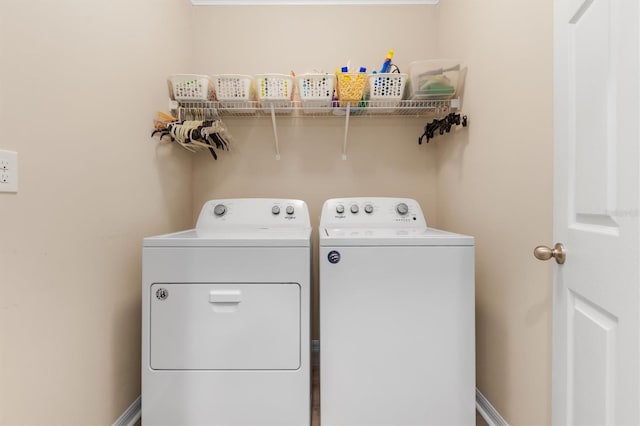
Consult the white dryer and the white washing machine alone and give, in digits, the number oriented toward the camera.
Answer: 2

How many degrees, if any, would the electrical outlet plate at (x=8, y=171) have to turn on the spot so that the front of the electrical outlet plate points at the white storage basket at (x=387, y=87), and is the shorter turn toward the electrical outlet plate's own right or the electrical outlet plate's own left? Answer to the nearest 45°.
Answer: approximately 45° to the electrical outlet plate's own left

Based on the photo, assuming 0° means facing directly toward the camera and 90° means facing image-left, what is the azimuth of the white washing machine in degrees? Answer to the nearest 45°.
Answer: approximately 0°

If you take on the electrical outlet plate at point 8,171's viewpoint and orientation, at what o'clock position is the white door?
The white door is roughly at 12 o'clock from the electrical outlet plate.

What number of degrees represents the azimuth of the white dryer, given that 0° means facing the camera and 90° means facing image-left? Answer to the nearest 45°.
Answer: approximately 0°

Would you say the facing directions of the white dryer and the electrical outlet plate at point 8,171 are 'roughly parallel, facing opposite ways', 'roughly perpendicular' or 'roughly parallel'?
roughly perpendicular

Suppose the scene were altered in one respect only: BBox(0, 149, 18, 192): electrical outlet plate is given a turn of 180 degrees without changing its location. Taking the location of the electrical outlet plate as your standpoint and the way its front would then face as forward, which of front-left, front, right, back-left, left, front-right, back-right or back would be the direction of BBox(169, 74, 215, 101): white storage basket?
right
